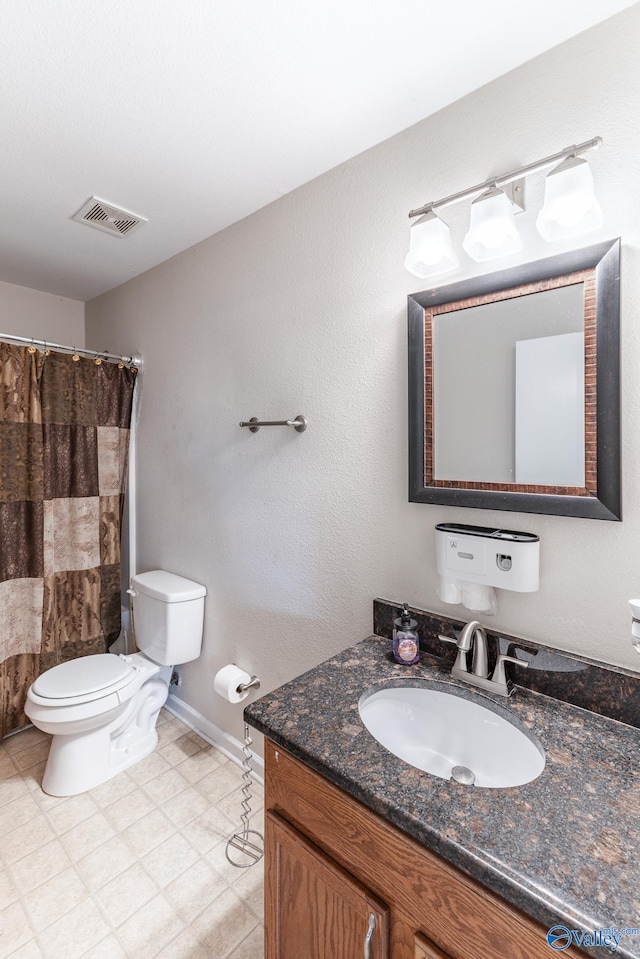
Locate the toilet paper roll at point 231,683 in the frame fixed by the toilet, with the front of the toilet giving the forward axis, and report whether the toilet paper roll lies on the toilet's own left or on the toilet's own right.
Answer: on the toilet's own left

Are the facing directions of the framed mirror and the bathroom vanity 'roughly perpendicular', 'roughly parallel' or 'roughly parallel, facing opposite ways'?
roughly parallel

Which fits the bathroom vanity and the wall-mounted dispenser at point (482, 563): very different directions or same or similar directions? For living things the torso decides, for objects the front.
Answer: same or similar directions

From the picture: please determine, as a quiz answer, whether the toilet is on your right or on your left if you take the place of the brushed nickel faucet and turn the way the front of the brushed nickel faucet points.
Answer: on your right

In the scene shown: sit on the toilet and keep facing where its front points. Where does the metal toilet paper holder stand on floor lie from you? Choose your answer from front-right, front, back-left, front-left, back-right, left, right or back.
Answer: left

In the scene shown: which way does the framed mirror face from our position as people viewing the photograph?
facing the viewer and to the left of the viewer

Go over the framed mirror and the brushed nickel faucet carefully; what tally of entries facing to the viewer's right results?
0

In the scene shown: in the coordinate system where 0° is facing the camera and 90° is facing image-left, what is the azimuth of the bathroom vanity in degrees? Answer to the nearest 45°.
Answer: approximately 45°

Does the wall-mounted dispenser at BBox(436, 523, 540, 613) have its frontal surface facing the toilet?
no

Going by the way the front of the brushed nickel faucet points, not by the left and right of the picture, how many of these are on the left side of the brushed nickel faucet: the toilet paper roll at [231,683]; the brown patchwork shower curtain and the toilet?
0

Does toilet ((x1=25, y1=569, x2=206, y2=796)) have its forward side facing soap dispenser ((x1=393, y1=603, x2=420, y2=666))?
no

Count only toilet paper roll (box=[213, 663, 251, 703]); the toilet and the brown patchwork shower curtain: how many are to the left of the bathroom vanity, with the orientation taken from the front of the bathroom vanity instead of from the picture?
0

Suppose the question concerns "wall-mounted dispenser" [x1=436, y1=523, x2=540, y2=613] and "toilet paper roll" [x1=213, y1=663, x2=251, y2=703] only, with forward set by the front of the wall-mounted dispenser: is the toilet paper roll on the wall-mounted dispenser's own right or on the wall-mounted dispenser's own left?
on the wall-mounted dispenser's own right

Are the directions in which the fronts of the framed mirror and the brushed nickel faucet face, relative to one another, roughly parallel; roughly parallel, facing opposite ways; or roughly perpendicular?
roughly parallel

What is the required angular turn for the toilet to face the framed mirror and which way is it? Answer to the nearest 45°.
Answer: approximately 90° to its left

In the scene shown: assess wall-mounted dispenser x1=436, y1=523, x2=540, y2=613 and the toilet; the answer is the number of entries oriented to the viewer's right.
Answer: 0

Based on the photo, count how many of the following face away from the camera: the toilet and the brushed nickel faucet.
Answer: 0
